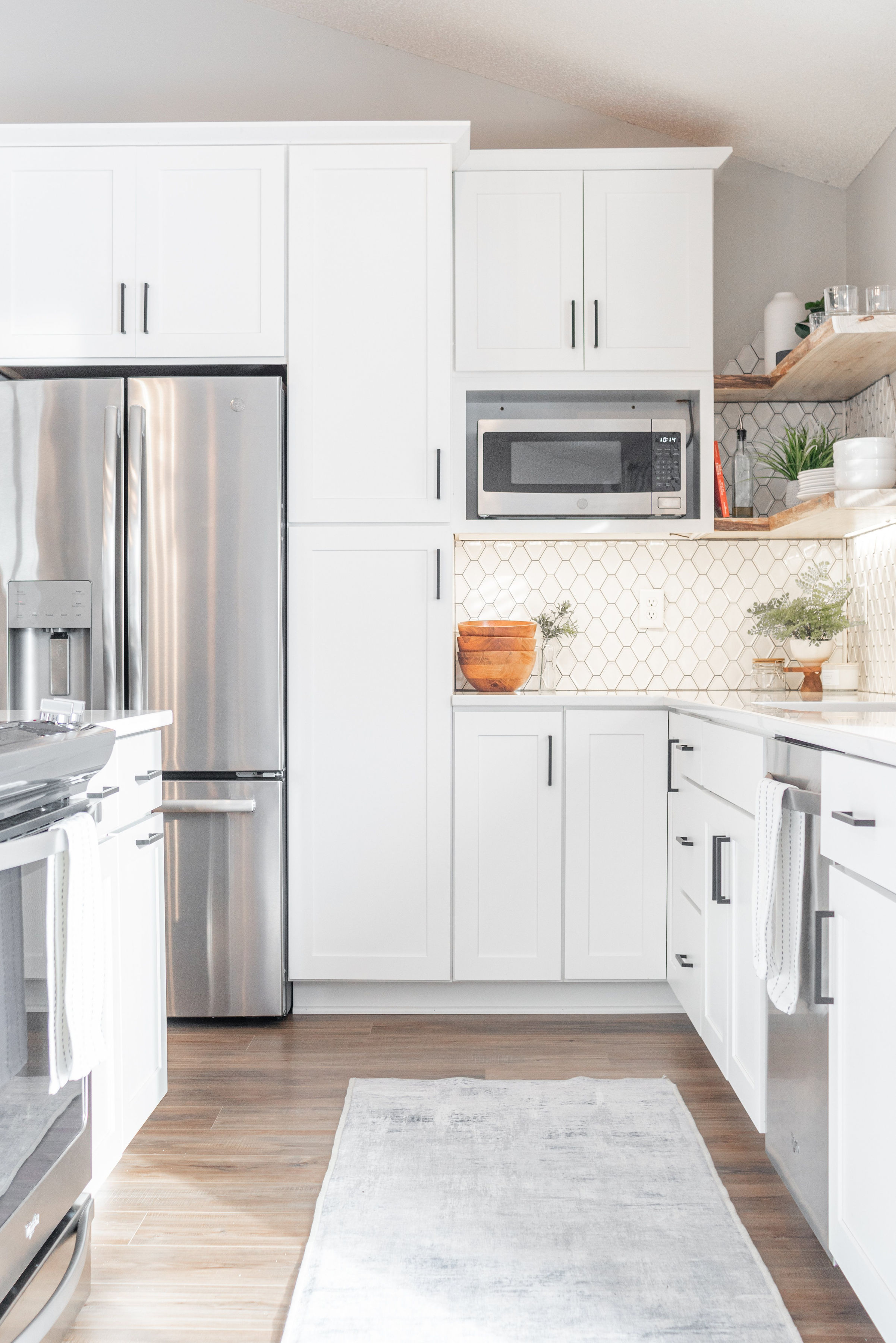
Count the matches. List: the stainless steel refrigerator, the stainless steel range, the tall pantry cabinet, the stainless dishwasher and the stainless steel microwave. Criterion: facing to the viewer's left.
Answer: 1

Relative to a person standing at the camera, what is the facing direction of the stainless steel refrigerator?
facing the viewer

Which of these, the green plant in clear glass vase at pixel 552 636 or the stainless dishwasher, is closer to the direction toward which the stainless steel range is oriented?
the stainless dishwasher

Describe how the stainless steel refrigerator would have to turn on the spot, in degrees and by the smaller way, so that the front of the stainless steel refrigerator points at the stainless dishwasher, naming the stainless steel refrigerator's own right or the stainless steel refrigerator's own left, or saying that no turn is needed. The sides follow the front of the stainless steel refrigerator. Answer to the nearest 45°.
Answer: approximately 45° to the stainless steel refrigerator's own left

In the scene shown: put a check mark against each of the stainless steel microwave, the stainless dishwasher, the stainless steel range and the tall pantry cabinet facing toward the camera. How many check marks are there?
2

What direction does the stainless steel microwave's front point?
toward the camera

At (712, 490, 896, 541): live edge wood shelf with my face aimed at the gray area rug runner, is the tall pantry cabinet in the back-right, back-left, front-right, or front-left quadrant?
front-right

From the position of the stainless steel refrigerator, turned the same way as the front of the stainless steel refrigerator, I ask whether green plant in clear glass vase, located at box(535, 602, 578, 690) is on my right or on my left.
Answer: on my left

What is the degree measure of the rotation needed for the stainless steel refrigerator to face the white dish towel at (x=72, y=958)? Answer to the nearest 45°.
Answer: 0° — it already faces it

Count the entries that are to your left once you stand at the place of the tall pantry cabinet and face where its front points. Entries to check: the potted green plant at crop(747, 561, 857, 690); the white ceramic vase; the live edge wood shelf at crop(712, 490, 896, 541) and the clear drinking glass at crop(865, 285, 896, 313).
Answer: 4

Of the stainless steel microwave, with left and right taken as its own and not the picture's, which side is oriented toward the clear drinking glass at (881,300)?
left

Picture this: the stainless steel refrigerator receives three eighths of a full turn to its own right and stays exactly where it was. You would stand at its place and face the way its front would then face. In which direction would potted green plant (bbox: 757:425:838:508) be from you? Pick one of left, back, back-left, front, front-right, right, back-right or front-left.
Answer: back-right

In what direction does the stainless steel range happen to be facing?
to the viewer's right

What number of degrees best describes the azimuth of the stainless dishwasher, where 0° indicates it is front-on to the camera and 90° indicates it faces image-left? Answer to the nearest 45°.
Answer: approximately 90°

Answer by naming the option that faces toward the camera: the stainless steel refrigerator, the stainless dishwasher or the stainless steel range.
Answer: the stainless steel refrigerator

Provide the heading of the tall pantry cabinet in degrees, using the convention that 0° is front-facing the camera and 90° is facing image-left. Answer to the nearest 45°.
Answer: approximately 0°

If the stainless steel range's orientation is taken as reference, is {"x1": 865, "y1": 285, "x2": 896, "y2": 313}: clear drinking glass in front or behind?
in front
